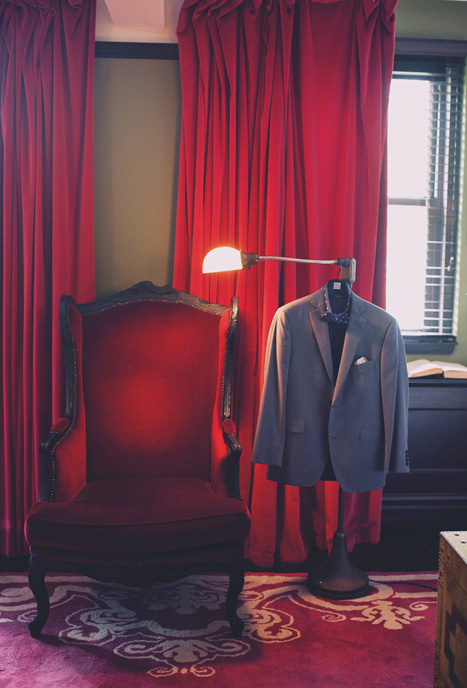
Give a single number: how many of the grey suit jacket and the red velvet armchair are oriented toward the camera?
2

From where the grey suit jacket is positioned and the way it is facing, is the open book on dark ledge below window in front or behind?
behind

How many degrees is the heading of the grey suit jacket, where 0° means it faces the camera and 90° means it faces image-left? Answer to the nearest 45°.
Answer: approximately 0°

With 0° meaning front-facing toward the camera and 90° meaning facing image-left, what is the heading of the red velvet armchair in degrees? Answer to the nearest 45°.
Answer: approximately 0°

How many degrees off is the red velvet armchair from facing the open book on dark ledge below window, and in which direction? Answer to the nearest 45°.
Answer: approximately 90° to its left

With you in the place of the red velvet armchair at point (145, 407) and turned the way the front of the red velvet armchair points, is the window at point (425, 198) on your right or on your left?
on your left

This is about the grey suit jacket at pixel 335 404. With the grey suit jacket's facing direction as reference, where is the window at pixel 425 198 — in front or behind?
behind
